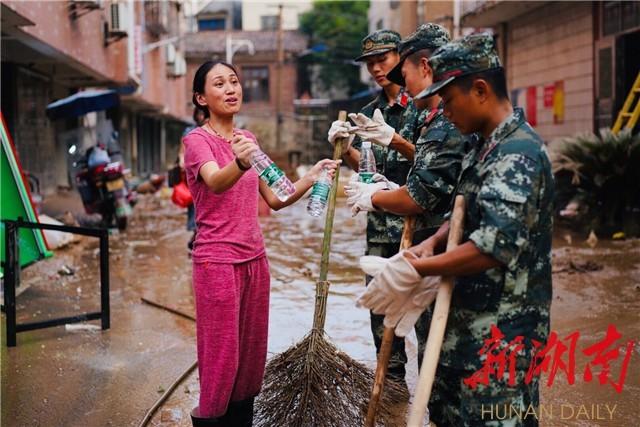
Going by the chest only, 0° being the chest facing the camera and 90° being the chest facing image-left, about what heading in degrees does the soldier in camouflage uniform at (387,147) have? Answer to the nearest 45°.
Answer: approximately 45°

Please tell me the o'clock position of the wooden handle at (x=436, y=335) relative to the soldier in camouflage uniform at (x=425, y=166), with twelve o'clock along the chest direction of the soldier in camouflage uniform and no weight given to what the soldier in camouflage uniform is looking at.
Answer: The wooden handle is roughly at 9 o'clock from the soldier in camouflage uniform.

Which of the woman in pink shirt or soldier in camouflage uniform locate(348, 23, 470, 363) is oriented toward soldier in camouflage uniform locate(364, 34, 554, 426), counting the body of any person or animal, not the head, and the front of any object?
the woman in pink shirt

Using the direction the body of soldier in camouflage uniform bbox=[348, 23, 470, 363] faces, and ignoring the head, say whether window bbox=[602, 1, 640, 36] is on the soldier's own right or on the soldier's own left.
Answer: on the soldier's own right

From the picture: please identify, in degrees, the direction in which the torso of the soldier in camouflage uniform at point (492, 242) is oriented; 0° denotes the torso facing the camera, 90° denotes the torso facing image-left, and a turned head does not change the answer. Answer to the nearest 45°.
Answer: approximately 90°

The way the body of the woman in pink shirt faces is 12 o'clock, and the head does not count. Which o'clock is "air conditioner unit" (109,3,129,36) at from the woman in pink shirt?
The air conditioner unit is roughly at 7 o'clock from the woman in pink shirt.

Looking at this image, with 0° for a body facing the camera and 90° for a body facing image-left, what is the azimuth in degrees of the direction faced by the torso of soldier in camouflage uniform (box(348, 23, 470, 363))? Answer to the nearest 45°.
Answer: approximately 90°

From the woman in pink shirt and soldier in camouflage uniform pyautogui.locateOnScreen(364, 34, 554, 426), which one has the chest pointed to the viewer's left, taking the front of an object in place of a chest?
the soldier in camouflage uniform

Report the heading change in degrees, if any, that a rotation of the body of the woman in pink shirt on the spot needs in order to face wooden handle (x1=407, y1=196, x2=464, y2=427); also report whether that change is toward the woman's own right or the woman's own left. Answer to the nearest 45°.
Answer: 0° — they already face it

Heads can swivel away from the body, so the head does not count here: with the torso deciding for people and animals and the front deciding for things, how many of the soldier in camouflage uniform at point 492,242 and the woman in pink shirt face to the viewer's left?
1

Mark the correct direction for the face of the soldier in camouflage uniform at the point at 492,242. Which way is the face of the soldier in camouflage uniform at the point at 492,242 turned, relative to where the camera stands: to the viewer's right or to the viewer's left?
to the viewer's left

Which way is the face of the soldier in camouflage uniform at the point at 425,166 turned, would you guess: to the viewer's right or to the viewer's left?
to the viewer's left
